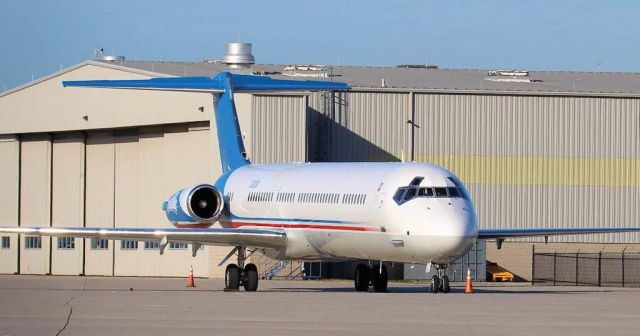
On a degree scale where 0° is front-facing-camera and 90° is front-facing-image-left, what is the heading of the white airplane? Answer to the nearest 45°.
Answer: approximately 315°

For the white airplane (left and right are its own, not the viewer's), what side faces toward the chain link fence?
left
